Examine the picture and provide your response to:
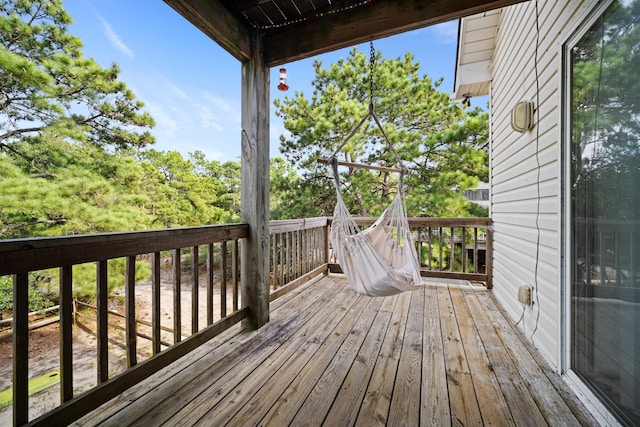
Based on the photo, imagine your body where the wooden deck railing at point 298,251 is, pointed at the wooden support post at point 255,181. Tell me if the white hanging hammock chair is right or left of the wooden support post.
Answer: left

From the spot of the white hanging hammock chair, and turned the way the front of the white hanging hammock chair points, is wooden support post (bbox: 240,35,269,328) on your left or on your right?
on your right

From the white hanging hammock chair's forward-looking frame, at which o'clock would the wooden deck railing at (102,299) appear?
The wooden deck railing is roughly at 3 o'clock from the white hanging hammock chair.

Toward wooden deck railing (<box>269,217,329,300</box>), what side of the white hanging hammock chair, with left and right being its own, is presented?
back

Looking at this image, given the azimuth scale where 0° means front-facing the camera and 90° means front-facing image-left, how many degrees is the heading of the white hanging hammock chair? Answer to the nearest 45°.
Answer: approximately 315°
